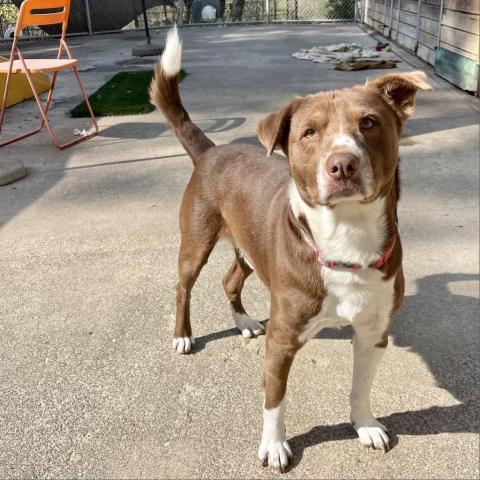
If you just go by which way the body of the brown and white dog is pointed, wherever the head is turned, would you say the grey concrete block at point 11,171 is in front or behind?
behind

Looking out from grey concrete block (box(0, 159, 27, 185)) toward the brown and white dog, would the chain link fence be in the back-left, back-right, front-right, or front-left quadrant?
back-left

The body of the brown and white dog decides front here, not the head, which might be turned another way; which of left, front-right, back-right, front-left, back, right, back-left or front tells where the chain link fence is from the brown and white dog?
back-left

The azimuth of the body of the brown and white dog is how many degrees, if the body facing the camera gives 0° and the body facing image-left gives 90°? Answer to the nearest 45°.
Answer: approximately 315°

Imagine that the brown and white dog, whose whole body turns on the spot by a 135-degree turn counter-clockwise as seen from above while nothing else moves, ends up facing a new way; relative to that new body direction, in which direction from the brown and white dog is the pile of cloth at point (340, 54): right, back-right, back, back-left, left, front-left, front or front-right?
front
